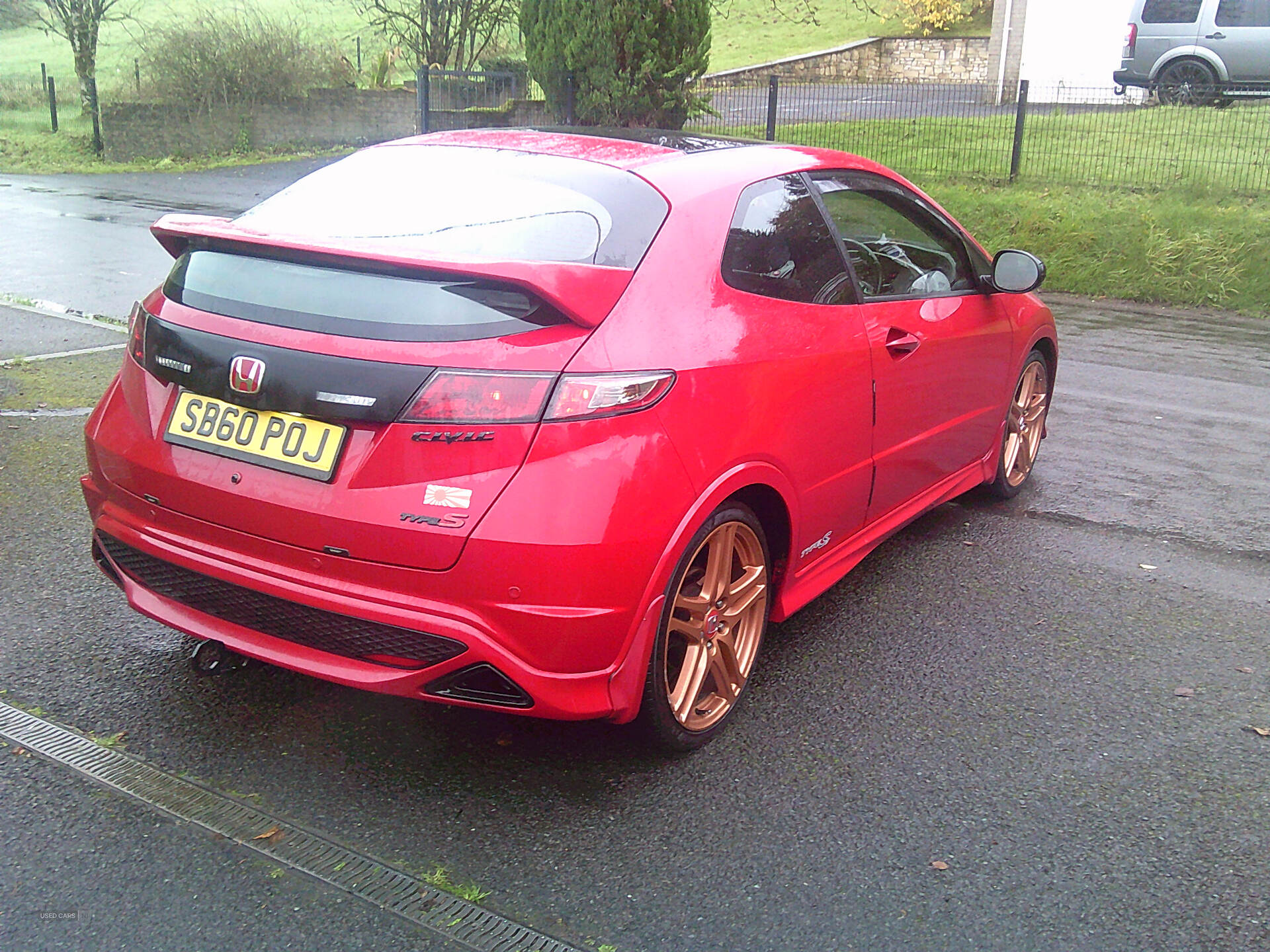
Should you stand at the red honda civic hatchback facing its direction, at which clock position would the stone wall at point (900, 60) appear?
The stone wall is roughly at 11 o'clock from the red honda civic hatchback.

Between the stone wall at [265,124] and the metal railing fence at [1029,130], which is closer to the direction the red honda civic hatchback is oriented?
the metal railing fence

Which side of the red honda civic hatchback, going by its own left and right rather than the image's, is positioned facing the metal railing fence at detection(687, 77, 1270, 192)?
front

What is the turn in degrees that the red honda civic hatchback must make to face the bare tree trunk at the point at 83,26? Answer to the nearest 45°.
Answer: approximately 45° to its left

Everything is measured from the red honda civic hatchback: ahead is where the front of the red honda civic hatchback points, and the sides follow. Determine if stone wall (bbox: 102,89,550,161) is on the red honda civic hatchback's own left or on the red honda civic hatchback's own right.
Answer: on the red honda civic hatchback's own left

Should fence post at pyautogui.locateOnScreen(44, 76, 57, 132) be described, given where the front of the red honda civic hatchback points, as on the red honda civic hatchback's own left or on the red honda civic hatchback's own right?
on the red honda civic hatchback's own left

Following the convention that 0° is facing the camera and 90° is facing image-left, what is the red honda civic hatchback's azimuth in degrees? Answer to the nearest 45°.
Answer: approximately 225°

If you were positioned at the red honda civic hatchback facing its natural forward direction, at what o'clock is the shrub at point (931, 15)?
The shrub is roughly at 11 o'clock from the red honda civic hatchback.

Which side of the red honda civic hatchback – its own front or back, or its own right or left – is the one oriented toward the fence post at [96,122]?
left
